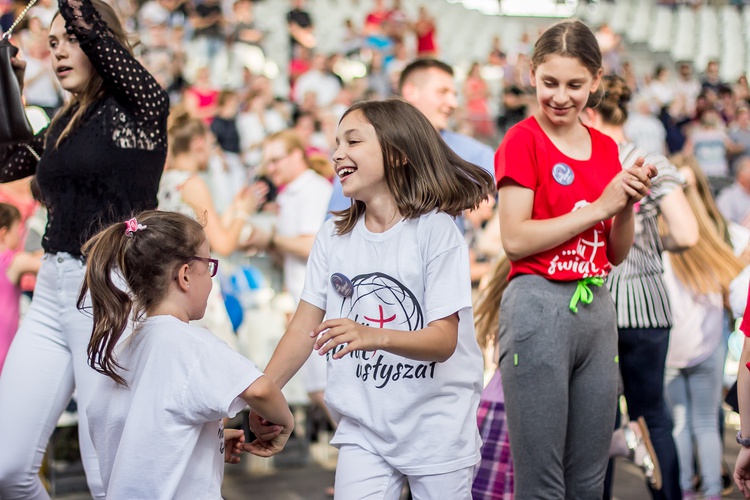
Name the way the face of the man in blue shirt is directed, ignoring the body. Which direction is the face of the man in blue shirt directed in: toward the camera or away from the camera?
toward the camera

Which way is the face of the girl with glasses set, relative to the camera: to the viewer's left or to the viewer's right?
to the viewer's right

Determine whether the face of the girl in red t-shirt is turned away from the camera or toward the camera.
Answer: toward the camera

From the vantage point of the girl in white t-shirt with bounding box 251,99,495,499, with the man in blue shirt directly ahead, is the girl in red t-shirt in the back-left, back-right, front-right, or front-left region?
front-right

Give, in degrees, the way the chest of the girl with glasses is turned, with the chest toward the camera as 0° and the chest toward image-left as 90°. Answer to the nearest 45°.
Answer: approximately 225°

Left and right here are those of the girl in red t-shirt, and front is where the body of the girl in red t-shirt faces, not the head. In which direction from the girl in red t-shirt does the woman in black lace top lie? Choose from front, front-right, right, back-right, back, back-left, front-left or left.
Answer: back-right

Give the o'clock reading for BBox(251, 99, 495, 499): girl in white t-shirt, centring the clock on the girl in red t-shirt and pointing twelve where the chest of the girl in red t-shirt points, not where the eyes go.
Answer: The girl in white t-shirt is roughly at 3 o'clock from the girl in red t-shirt.

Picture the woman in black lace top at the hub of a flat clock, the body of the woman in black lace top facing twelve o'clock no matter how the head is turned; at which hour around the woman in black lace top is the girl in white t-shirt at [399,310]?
The girl in white t-shirt is roughly at 9 o'clock from the woman in black lace top.

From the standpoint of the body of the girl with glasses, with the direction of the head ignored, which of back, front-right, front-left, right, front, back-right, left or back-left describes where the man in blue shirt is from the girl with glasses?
front

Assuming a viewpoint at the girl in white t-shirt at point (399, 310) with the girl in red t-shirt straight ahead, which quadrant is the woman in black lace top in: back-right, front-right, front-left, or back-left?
back-left

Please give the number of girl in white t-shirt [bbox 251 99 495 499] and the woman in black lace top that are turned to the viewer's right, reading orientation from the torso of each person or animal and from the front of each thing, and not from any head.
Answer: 0

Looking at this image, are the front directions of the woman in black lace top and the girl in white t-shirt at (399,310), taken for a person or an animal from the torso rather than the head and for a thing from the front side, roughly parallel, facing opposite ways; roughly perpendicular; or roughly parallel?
roughly parallel

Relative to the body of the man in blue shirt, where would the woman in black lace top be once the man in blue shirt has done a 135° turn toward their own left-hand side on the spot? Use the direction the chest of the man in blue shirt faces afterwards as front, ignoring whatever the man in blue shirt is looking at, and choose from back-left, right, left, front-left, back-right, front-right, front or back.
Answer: back-left

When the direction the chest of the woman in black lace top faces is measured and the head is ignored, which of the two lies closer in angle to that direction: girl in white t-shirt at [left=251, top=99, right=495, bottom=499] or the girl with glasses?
the girl with glasses

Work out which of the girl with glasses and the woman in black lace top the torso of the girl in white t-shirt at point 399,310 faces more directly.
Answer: the girl with glasses

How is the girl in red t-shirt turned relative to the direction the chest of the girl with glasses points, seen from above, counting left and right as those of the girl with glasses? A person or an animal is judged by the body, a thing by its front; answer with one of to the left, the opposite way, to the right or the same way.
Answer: to the right

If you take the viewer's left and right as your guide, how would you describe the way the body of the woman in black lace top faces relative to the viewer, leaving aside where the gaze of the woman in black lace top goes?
facing the viewer and to the left of the viewer

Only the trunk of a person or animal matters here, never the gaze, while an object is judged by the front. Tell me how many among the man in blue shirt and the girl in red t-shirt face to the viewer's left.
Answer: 0

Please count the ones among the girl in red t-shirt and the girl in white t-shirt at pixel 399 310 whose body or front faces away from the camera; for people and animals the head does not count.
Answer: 0
